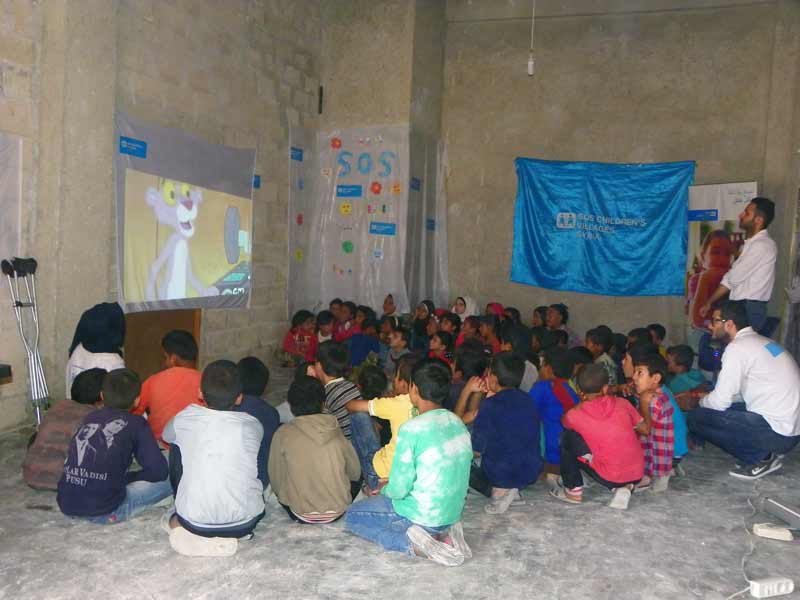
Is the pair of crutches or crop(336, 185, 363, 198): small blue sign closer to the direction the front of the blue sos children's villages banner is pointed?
the pair of crutches

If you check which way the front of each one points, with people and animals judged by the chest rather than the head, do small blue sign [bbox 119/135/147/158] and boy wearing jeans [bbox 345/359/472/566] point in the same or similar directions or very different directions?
very different directions

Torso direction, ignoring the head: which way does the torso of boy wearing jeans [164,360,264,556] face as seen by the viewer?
away from the camera

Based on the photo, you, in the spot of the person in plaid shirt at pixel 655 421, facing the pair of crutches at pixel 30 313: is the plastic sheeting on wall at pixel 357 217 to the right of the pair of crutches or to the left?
right

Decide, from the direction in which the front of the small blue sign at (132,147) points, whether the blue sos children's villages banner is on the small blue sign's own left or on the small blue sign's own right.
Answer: on the small blue sign's own left

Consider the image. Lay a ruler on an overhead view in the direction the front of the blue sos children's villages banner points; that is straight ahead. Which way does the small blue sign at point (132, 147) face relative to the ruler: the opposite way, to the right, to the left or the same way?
to the left

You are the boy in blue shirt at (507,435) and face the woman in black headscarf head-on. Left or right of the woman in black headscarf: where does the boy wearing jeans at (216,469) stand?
left

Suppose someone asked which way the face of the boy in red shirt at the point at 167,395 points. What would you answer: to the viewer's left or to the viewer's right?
to the viewer's left

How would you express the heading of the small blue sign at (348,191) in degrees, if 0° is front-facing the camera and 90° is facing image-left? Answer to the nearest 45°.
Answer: approximately 0°

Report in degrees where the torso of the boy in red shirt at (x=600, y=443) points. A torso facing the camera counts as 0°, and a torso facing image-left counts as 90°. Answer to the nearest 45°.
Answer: approximately 135°
